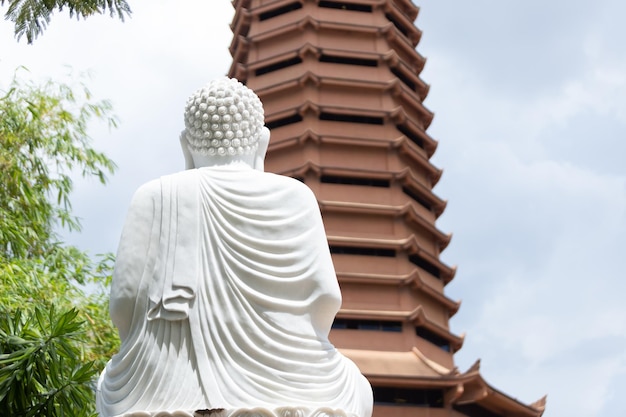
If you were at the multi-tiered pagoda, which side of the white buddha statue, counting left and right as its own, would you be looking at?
front

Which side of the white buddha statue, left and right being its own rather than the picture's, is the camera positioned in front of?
back
